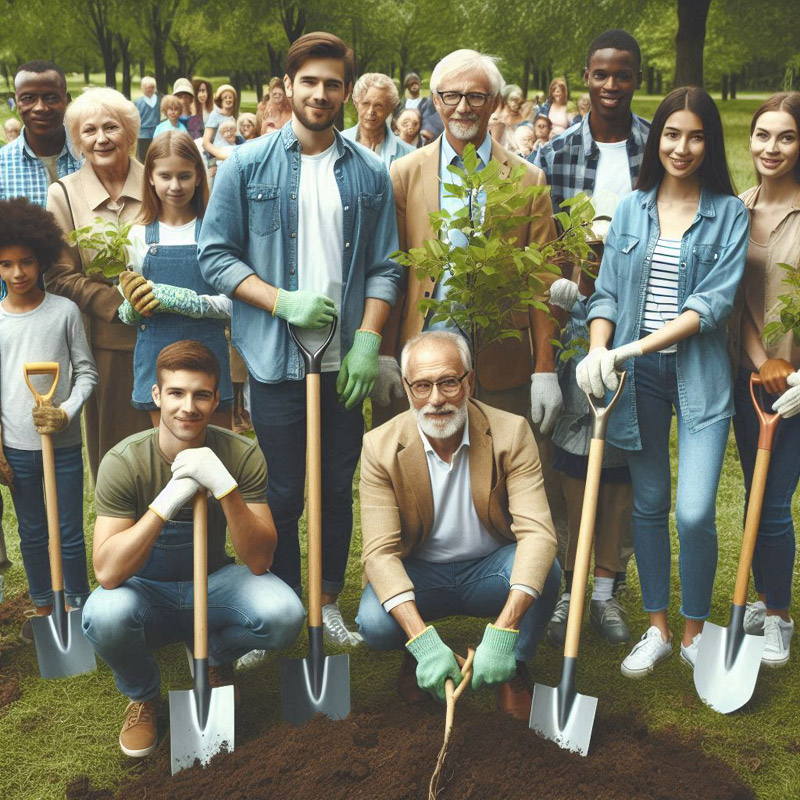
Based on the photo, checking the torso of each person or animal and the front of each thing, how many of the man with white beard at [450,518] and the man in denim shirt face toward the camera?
2

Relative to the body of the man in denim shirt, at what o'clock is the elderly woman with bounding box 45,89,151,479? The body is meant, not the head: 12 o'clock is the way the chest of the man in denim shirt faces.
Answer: The elderly woman is roughly at 4 o'clock from the man in denim shirt.

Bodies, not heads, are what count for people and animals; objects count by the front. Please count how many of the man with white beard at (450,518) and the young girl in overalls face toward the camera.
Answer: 2

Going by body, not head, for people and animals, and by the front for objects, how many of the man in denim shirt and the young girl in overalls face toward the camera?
2

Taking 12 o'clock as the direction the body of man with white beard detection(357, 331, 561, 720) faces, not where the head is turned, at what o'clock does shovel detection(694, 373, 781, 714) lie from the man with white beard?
The shovel is roughly at 9 o'clock from the man with white beard.

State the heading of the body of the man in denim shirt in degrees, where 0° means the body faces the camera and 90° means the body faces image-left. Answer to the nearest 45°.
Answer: approximately 0°

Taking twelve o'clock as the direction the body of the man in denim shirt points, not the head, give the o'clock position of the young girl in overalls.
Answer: The young girl in overalls is roughly at 4 o'clock from the man in denim shirt.

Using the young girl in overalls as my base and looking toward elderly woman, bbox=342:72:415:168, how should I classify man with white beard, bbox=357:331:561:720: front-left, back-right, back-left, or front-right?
back-right

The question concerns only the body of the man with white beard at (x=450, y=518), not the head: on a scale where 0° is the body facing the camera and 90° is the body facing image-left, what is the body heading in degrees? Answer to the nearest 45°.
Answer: approximately 0°

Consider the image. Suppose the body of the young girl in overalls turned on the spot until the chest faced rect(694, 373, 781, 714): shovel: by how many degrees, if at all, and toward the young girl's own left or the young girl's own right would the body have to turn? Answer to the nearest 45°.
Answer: approximately 45° to the young girl's own left

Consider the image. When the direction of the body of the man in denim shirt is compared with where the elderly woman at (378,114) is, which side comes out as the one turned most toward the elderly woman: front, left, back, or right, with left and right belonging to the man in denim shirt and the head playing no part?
back
